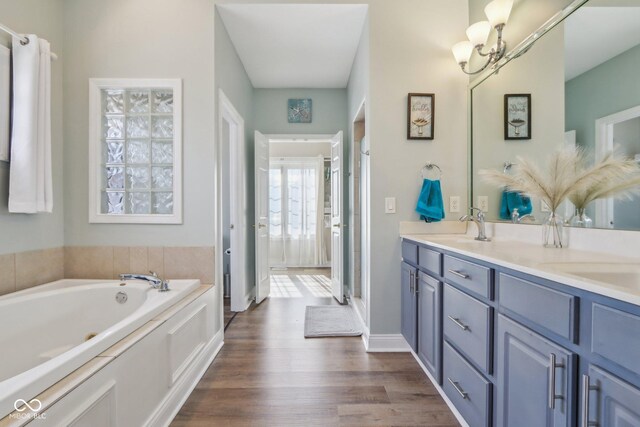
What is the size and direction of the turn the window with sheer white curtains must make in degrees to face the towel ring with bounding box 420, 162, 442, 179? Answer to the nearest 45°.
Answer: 0° — it already faces it

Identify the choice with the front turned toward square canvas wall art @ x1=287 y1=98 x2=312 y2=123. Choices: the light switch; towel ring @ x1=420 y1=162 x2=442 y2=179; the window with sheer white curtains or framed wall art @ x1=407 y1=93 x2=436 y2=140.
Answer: the window with sheer white curtains

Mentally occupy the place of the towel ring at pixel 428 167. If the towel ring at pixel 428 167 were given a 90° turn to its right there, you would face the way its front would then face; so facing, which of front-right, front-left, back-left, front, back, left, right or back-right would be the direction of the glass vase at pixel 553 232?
back-left

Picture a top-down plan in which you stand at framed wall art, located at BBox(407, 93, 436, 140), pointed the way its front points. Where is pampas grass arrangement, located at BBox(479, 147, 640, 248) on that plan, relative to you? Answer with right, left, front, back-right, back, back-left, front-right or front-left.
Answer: front-left

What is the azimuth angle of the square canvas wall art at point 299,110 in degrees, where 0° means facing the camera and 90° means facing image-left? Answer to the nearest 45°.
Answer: approximately 0°

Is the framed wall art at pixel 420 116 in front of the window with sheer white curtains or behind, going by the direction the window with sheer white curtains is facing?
in front
